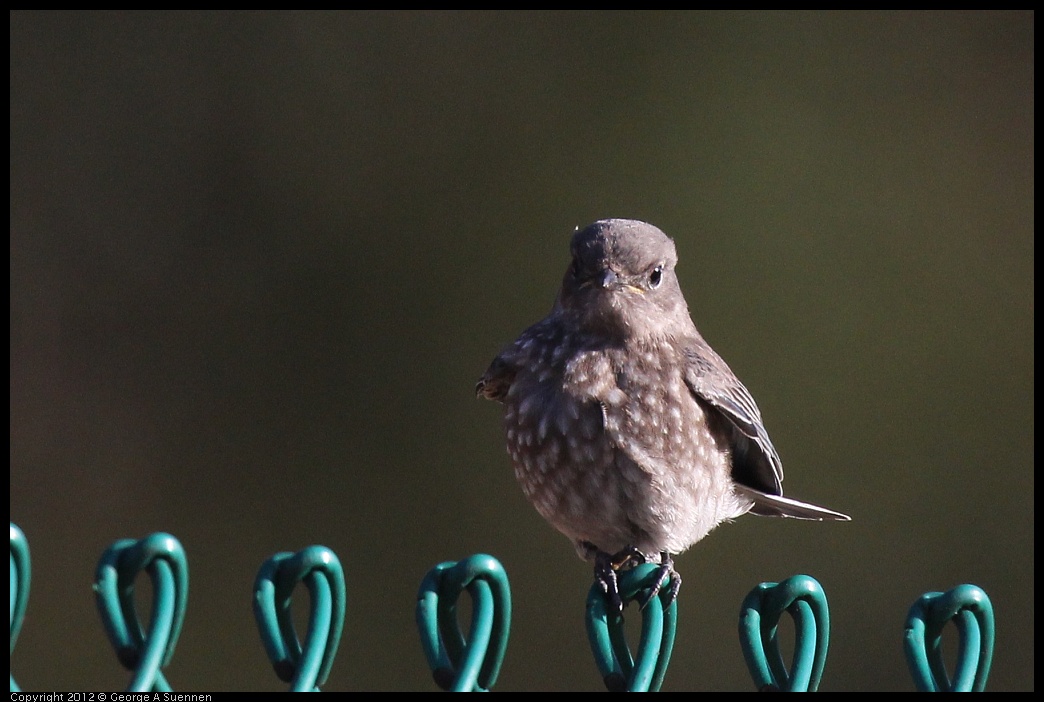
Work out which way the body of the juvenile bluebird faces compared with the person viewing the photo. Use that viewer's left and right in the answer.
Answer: facing the viewer and to the left of the viewer
